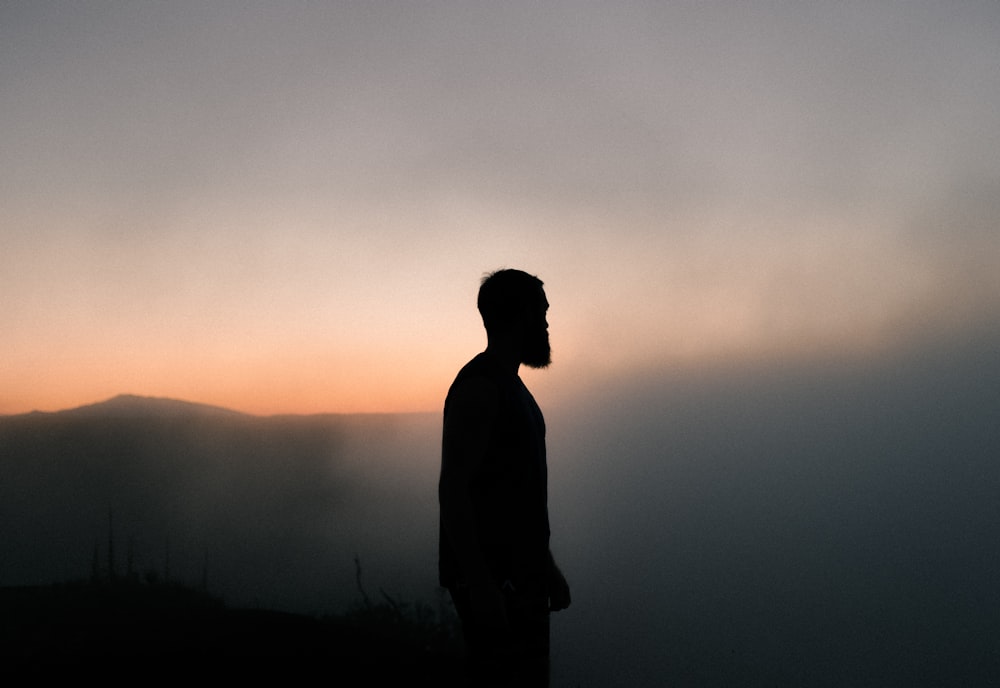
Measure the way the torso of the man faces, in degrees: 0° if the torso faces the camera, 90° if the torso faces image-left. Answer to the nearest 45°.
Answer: approximately 270°

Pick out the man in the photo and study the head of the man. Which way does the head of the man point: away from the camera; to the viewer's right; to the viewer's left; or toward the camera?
to the viewer's right
